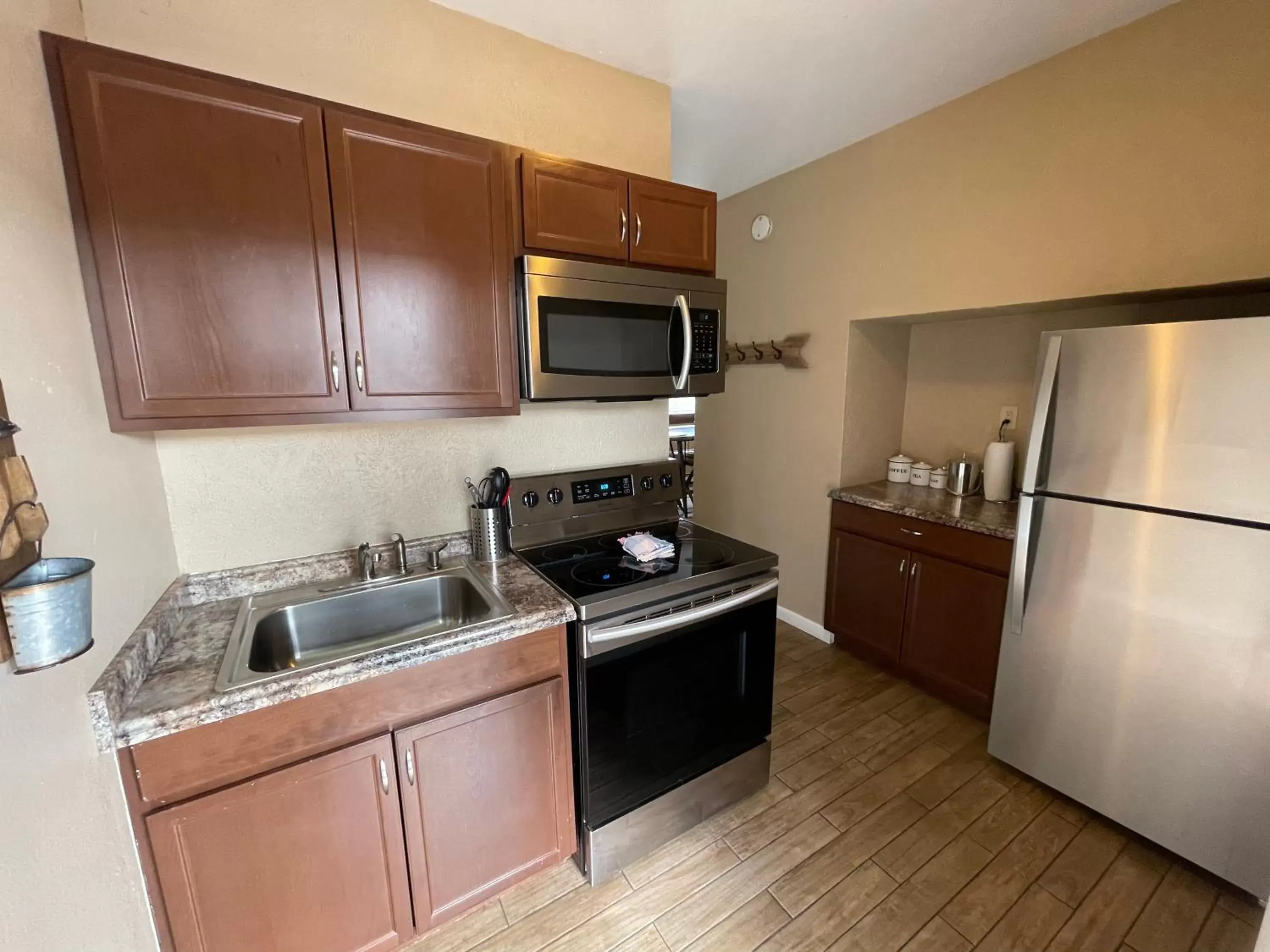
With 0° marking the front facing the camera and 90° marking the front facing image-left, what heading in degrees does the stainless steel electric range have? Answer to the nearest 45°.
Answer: approximately 315°

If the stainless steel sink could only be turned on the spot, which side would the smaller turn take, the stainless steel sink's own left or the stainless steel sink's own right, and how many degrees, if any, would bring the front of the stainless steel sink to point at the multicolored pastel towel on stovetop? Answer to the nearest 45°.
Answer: approximately 90° to the stainless steel sink's own left

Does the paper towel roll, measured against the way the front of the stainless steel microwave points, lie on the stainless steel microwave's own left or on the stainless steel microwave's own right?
on the stainless steel microwave's own left

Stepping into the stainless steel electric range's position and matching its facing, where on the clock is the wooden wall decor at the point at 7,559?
The wooden wall decor is roughly at 3 o'clock from the stainless steel electric range.

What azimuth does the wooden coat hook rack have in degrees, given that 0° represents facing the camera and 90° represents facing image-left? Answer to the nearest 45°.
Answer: approximately 45°

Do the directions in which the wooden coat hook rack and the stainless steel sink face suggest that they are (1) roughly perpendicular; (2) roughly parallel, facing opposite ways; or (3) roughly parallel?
roughly perpendicular

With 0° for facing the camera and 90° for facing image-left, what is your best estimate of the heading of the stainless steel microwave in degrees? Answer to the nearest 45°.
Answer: approximately 315°

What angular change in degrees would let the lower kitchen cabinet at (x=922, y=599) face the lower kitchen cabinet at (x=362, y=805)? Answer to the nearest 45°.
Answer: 0° — it already faces it

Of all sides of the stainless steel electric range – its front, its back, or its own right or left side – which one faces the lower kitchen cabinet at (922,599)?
left

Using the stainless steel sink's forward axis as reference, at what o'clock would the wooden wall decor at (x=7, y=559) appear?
The wooden wall decor is roughly at 1 o'clock from the stainless steel sink.
